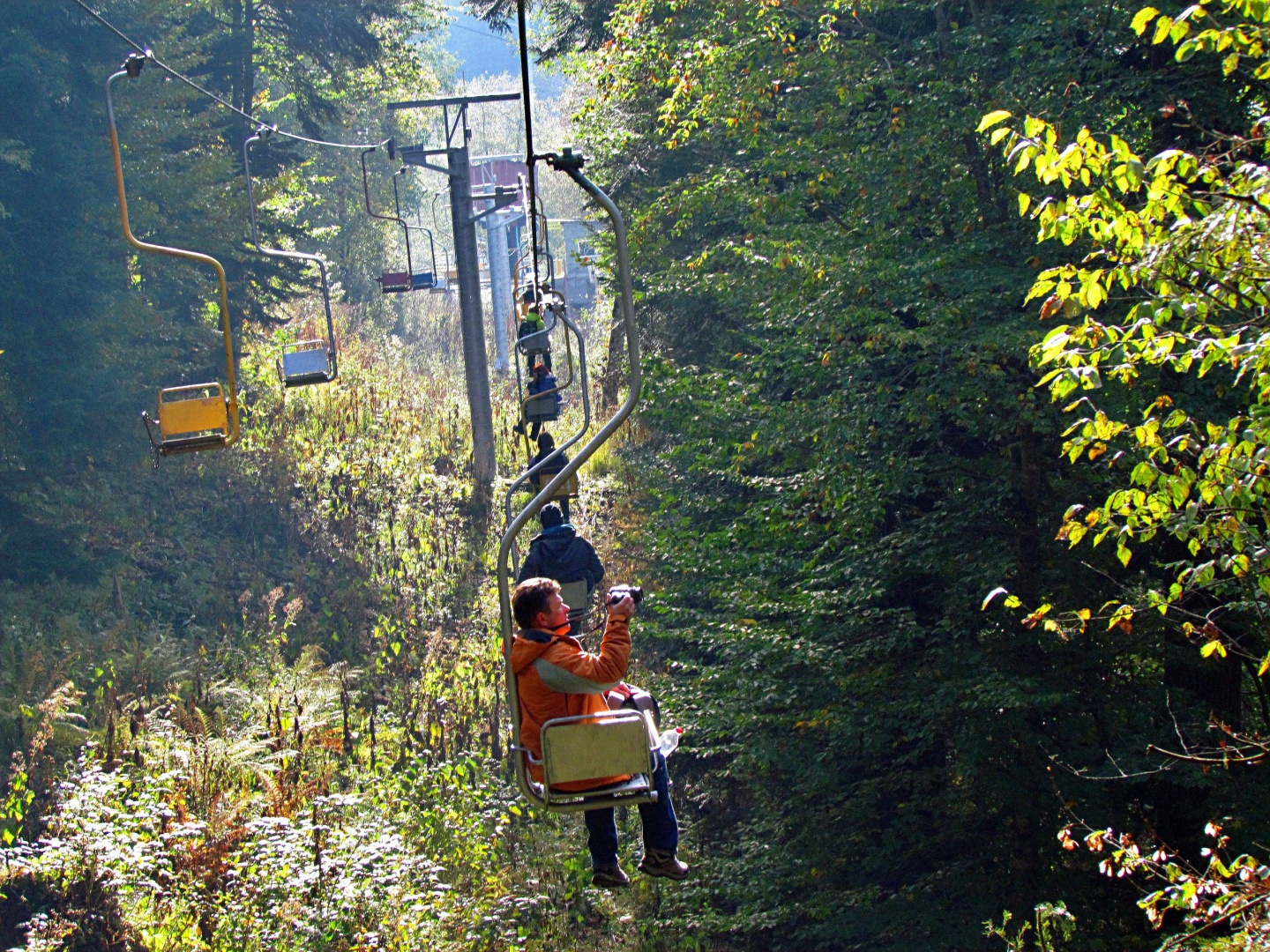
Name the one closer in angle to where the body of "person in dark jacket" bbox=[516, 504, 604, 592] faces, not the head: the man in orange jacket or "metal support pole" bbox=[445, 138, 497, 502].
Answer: the metal support pole

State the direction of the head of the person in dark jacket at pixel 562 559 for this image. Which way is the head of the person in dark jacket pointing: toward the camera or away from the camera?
away from the camera

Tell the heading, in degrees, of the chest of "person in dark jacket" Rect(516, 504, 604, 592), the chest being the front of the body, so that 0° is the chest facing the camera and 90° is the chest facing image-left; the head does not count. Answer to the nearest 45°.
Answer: approximately 180°

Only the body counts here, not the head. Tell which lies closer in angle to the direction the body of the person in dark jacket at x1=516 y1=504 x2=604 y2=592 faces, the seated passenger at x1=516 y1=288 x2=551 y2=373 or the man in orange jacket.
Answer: the seated passenger

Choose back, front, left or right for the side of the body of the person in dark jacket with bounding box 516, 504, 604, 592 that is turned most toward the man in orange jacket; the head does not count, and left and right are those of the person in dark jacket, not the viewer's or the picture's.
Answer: back

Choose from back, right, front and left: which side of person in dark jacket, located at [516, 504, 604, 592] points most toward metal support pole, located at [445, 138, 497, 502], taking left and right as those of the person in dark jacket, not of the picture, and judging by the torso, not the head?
front

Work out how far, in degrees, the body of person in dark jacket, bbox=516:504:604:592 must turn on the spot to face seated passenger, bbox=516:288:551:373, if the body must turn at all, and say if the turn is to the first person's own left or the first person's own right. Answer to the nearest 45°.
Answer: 0° — they already face them

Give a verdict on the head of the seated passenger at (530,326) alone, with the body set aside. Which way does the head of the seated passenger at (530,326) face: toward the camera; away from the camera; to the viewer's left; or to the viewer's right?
away from the camera
